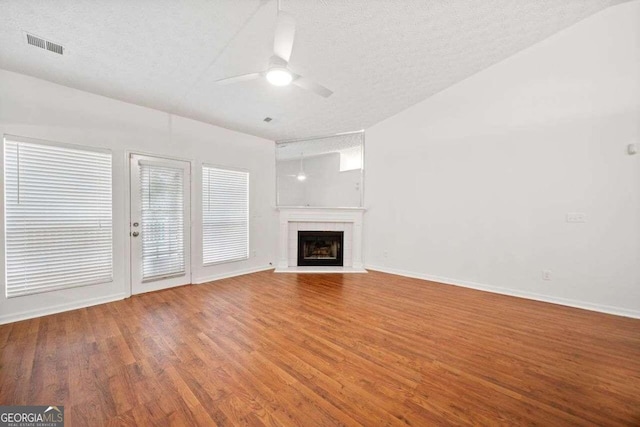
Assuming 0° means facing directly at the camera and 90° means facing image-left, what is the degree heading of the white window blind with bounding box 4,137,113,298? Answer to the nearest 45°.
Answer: approximately 315°

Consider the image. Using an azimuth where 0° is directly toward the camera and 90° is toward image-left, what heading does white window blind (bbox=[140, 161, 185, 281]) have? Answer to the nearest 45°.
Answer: approximately 315°

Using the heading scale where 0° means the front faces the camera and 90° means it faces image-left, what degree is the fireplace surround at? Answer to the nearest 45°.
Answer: approximately 0°

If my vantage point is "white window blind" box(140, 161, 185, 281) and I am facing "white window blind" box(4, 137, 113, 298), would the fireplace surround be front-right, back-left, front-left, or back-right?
back-left

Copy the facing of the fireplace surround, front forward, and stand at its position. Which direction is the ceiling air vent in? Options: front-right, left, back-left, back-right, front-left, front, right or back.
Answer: front-right

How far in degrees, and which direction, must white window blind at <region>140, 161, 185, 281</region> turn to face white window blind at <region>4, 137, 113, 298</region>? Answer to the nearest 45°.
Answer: approximately 135° to its right

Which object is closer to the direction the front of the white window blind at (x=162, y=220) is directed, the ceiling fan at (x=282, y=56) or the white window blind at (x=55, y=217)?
the ceiling fan

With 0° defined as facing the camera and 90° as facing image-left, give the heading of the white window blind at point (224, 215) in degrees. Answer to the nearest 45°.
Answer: approximately 315°
